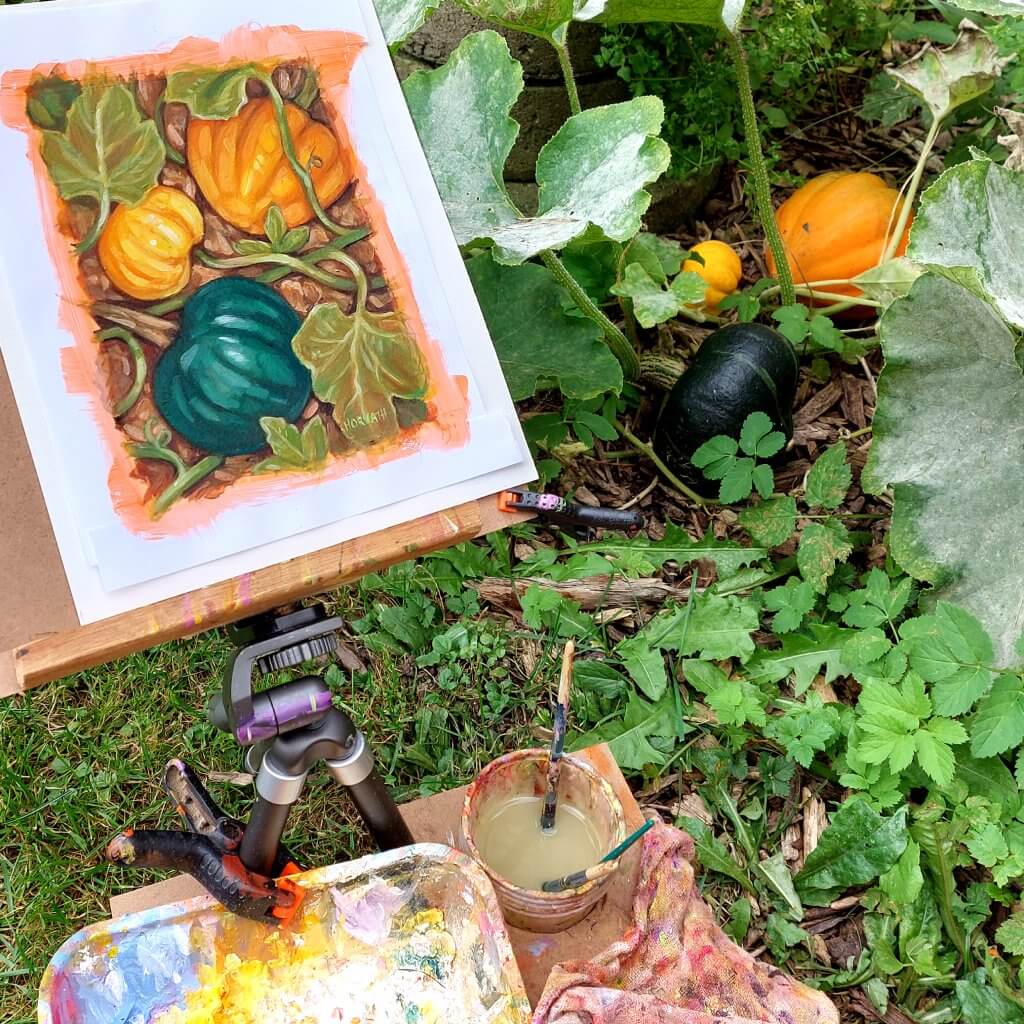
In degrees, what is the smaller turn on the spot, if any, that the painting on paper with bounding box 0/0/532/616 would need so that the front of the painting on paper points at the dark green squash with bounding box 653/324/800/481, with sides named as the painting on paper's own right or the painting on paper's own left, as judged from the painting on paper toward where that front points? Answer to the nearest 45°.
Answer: approximately 135° to the painting on paper's own left

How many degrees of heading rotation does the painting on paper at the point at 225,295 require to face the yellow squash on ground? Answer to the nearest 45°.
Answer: approximately 135° to its left

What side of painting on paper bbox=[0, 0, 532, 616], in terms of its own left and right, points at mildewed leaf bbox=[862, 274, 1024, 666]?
left

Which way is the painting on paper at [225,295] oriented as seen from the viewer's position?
toward the camera

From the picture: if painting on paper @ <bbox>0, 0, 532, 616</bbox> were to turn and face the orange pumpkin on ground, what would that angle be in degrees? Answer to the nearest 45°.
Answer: approximately 135° to its left
